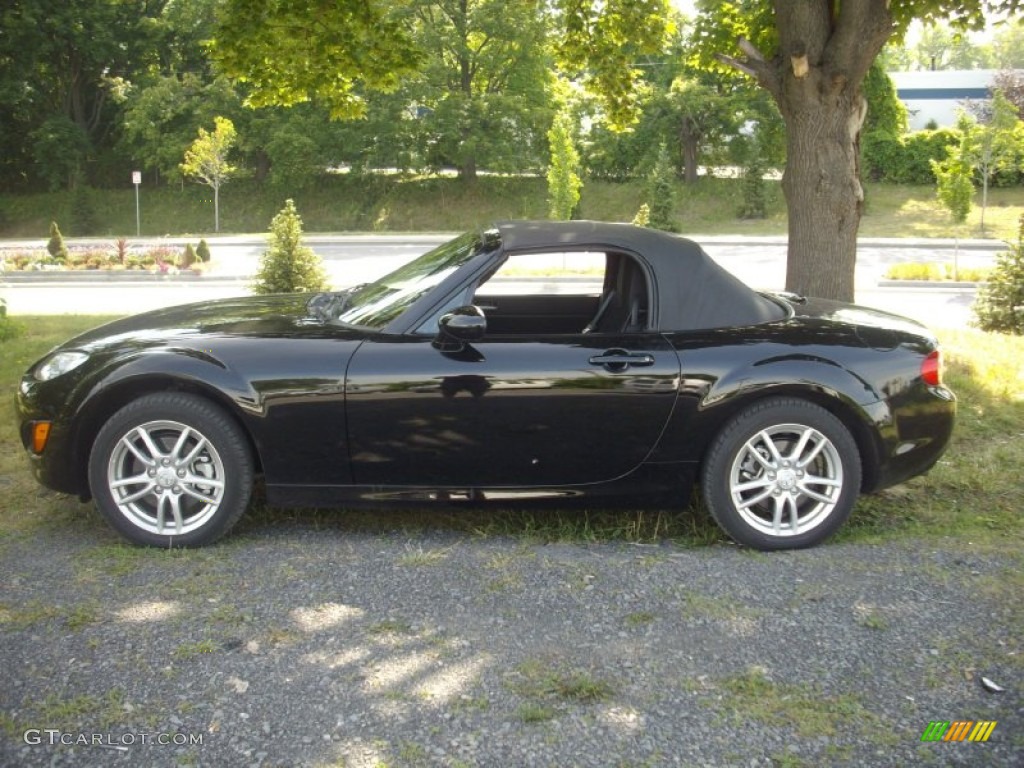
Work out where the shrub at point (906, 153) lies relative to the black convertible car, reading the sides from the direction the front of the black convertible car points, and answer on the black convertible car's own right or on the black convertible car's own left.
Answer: on the black convertible car's own right

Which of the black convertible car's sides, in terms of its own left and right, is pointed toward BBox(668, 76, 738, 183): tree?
right

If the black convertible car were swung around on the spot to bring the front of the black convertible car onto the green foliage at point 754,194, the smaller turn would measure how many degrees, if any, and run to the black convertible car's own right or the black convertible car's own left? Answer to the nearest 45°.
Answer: approximately 90° to the black convertible car's own right

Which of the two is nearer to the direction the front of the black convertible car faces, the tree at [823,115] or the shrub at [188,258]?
the shrub

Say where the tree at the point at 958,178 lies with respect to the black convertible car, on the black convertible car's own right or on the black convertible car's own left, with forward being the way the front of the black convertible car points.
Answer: on the black convertible car's own right

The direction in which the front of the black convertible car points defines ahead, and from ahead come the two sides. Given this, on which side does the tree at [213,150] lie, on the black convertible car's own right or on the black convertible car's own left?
on the black convertible car's own right

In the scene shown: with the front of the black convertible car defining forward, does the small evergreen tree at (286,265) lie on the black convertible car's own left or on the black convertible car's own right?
on the black convertible car's own right

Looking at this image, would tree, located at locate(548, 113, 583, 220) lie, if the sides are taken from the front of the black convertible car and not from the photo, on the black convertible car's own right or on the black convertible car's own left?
on the black convertible car's own right

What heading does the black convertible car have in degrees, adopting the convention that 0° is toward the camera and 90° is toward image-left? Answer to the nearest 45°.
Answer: approximately 90°

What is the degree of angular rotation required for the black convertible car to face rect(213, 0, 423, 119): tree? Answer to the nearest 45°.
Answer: approximately 90° to its right

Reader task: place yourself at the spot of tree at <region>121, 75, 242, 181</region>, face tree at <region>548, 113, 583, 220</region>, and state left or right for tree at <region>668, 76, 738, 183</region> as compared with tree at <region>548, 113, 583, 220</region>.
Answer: left
